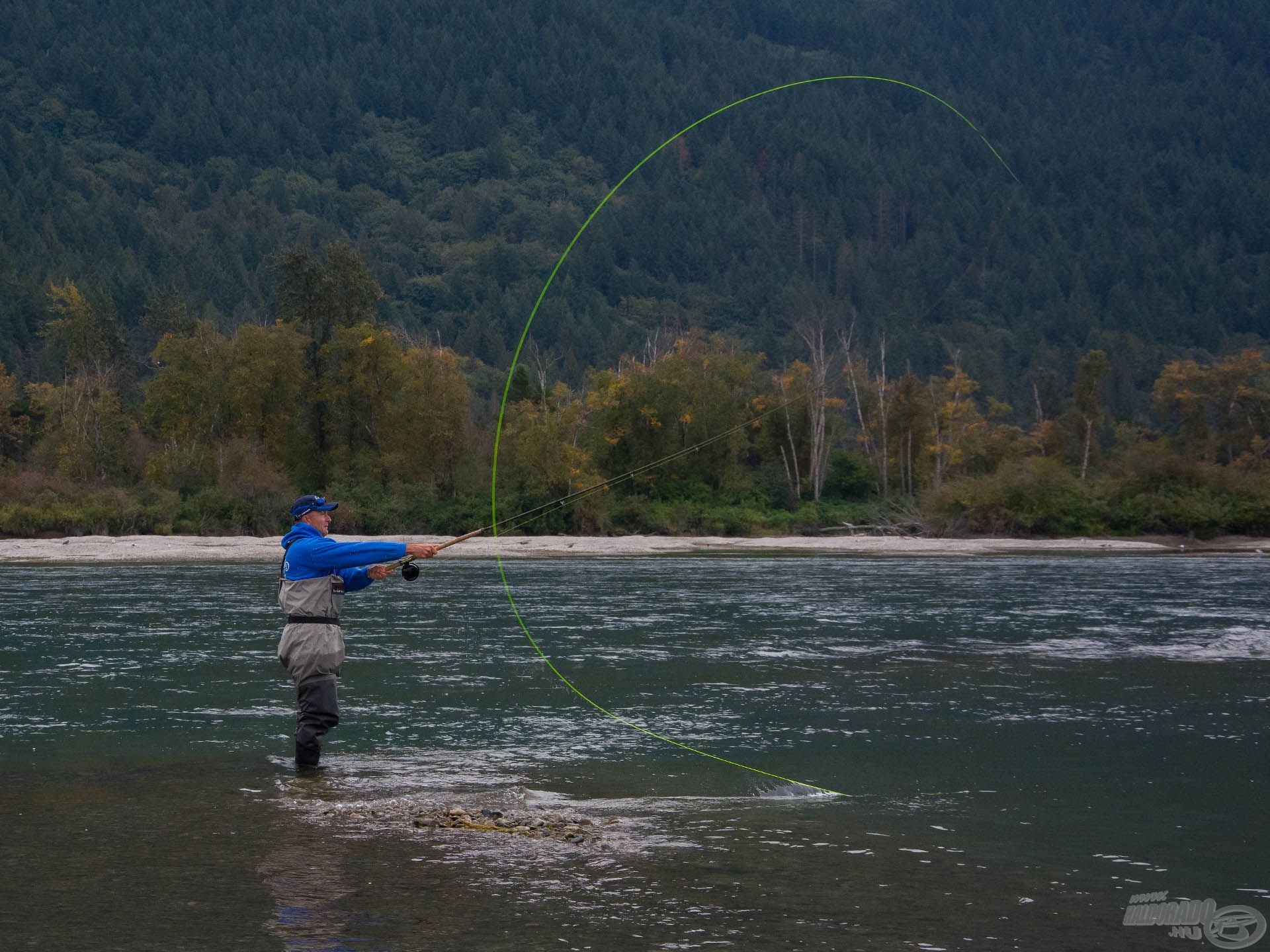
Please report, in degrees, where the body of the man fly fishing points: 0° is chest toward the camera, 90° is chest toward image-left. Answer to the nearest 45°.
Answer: approximately 270°
